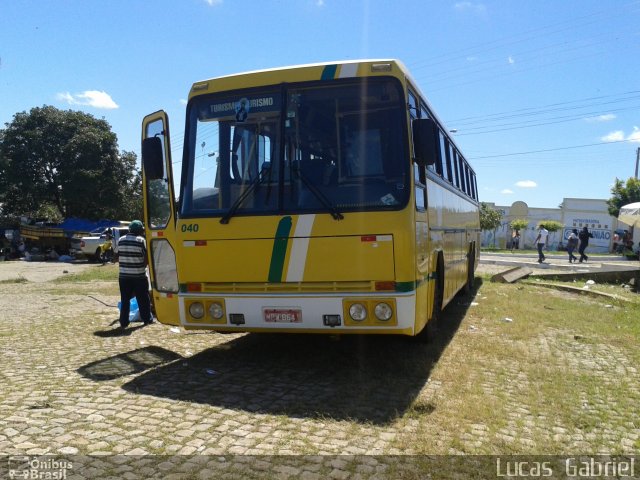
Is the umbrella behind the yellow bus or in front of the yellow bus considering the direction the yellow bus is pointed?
behind

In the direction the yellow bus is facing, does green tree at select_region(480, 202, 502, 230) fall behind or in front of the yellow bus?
behind

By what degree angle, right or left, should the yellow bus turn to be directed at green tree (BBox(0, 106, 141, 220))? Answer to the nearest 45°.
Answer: approximately 135° to its right

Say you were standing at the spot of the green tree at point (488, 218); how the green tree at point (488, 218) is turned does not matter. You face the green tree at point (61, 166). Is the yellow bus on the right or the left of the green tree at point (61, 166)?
left

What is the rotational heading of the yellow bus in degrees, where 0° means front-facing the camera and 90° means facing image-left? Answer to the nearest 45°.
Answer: approximately 0°

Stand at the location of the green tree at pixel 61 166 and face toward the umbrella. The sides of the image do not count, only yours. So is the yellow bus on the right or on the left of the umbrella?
right

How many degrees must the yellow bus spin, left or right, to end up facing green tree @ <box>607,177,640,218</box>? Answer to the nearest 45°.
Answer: approximately 135° to its left
